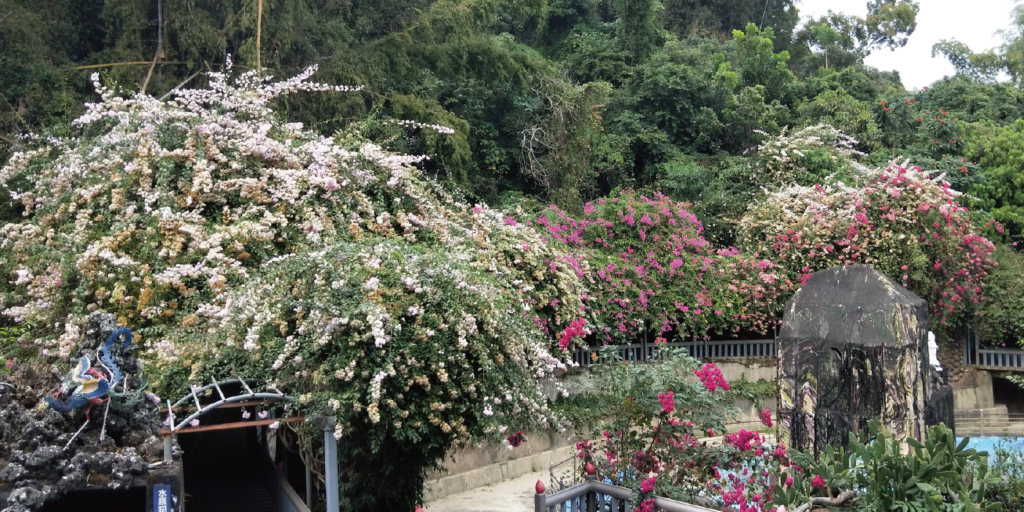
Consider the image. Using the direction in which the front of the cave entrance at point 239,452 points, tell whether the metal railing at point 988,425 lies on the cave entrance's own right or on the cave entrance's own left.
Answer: on the cave entrance's own left

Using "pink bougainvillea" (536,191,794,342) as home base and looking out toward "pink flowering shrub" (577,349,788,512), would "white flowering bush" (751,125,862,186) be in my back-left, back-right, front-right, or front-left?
back-left

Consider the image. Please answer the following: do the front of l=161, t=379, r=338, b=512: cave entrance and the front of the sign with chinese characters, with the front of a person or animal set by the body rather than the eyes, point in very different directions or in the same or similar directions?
same or similar directions

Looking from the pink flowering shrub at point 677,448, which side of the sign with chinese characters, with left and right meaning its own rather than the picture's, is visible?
left

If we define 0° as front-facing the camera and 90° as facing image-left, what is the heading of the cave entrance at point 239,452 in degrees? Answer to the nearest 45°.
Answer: approximately 0°

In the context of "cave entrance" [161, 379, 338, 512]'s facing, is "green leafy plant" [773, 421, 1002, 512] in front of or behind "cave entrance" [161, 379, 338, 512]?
in front

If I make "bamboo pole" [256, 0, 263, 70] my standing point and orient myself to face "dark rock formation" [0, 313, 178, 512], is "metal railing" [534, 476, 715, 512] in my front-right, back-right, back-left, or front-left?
front-left

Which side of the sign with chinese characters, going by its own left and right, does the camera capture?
front

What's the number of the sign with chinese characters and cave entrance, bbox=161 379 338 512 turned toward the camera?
2

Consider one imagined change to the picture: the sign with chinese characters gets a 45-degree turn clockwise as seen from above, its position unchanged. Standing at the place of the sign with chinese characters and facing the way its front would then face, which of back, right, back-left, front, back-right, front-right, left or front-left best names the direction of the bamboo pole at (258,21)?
back-right

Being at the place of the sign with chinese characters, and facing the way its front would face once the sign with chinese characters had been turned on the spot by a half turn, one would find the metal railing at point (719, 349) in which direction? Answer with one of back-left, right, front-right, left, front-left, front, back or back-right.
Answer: front-right
